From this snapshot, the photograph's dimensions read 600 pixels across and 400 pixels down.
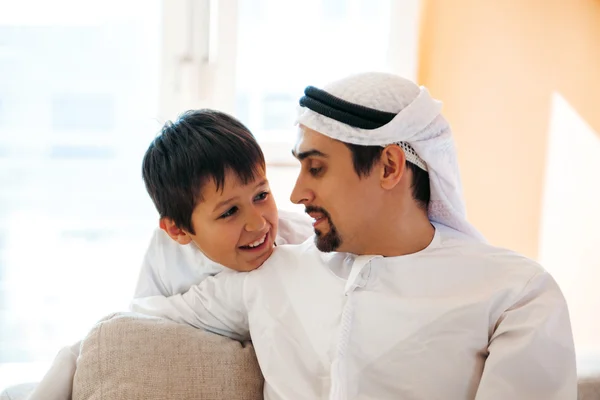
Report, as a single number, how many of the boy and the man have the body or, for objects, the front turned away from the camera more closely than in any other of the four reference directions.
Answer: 0

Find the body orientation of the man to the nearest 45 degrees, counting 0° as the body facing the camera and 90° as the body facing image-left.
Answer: approximately 45°

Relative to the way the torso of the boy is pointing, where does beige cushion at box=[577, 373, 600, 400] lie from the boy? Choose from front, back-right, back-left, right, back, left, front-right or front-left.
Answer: front-left

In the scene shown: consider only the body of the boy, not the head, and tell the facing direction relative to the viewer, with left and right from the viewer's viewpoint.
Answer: facing the viewer and to the right of the viewer

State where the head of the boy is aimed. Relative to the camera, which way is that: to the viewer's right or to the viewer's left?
to the viewer's right

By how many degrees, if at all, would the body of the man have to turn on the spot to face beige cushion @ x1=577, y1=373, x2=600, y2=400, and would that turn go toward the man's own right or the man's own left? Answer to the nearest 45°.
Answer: approximately 135° to the man's own left

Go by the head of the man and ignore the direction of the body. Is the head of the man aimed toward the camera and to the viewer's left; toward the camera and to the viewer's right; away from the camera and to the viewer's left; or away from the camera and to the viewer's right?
toward the camera and to the viewer's left

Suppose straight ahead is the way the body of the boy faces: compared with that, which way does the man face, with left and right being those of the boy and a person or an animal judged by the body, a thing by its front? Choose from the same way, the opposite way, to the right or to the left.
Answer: to the right
